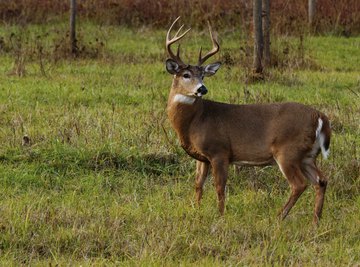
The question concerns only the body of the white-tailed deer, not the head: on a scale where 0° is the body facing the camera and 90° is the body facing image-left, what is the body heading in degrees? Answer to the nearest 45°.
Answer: approximately 90°
